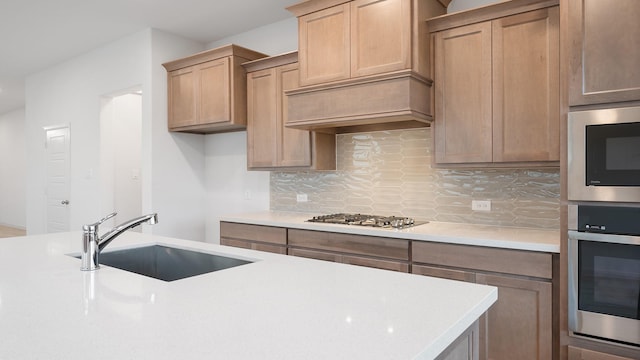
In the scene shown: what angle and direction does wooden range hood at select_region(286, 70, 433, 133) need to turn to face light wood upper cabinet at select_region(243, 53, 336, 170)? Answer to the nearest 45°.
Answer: approximately 90° to its right

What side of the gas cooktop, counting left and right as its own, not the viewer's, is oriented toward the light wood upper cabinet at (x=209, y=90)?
right

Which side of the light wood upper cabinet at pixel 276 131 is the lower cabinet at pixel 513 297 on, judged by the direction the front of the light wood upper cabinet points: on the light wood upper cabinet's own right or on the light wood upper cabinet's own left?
on the light wood upper cabinet's own left

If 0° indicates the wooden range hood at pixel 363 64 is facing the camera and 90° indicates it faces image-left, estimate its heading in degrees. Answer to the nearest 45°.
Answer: approximately 45°

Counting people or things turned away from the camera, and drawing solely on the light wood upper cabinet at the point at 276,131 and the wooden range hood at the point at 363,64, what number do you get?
0

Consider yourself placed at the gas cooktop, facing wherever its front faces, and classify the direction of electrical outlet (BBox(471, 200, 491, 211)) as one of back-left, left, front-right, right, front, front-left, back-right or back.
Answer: back-left

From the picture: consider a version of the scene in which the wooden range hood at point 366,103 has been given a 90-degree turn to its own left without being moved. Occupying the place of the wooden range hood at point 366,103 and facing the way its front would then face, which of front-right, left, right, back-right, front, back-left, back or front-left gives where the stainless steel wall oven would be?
front

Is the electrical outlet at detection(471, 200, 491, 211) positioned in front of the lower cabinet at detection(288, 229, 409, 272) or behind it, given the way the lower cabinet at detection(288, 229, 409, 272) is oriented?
behind

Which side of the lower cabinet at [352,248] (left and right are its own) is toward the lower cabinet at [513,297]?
left

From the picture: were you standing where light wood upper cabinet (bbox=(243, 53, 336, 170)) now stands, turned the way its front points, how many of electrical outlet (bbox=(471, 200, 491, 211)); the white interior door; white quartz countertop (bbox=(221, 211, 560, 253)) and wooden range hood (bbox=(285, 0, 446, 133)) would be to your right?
1

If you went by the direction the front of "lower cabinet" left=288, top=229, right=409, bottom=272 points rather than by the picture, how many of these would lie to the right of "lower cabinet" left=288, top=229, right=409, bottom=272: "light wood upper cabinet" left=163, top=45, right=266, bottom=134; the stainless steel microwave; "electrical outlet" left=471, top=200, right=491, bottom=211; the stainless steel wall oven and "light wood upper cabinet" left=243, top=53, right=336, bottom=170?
2

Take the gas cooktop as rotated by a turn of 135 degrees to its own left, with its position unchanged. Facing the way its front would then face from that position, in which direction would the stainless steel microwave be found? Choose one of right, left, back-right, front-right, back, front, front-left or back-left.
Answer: front-right

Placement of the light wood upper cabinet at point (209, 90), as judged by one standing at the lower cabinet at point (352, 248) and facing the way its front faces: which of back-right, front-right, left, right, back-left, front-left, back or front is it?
right
